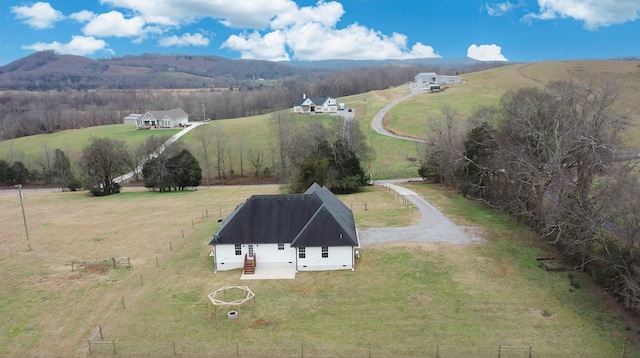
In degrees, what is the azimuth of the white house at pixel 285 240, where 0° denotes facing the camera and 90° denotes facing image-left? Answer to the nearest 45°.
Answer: approximately 180°

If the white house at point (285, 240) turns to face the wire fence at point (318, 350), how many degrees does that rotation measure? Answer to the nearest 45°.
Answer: approximately 180°
